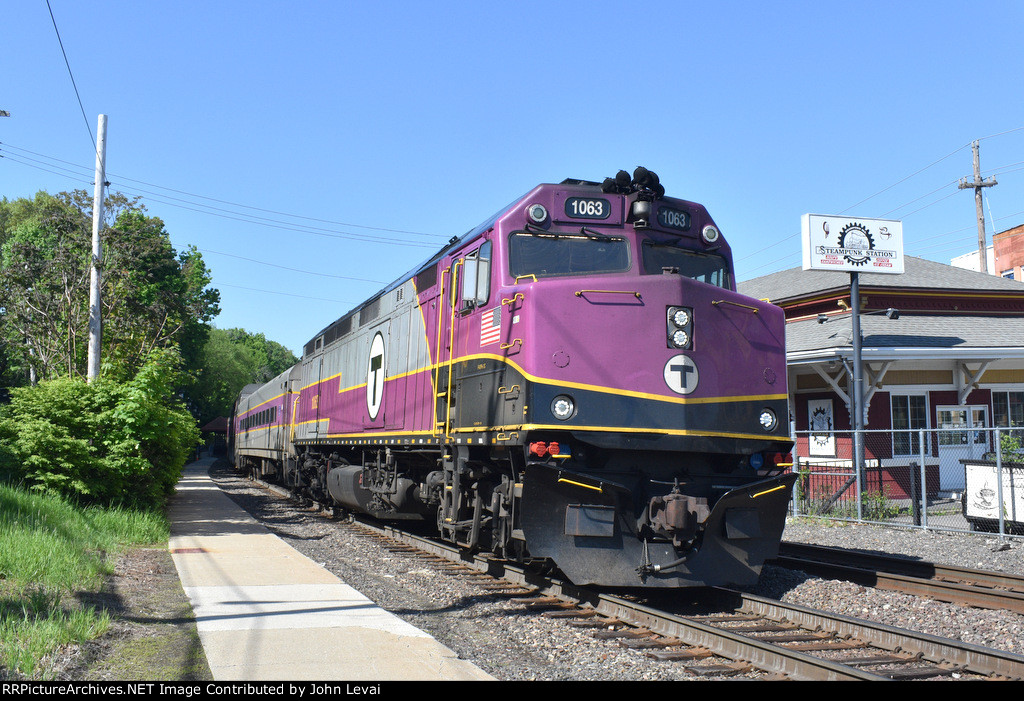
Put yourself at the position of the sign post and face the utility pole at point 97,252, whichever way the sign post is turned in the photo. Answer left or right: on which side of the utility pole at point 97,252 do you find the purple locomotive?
left

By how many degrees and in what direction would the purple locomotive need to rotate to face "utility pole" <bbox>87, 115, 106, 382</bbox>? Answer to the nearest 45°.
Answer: approximately 180°

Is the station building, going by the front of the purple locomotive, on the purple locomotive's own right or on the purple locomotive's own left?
on the purple locomotive's own left

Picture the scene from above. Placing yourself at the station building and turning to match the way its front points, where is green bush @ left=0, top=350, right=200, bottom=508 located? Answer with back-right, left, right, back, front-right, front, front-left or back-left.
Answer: front-right

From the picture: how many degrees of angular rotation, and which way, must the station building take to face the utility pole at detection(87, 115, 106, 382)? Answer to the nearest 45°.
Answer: approximately 45° to its right

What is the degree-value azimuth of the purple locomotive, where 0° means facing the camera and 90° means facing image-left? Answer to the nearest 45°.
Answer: approximately 315°

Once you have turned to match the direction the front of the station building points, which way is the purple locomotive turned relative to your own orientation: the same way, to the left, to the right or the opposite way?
to the left

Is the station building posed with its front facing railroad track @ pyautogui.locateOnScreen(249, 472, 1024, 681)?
yes

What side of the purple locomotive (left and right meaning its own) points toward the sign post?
left

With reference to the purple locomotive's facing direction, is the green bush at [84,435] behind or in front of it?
behind

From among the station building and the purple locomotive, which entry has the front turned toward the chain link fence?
the station building
